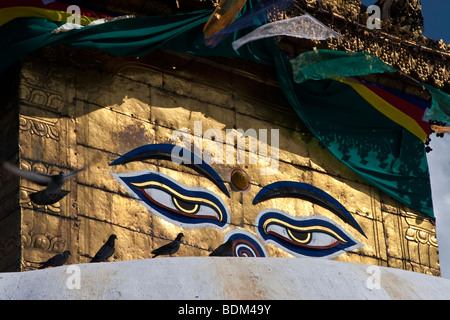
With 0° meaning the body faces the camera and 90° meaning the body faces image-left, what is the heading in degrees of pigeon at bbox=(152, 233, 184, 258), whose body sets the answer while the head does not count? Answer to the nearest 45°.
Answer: approximately 270°
